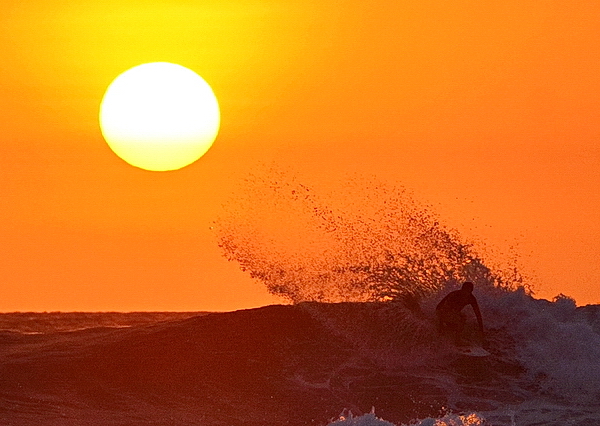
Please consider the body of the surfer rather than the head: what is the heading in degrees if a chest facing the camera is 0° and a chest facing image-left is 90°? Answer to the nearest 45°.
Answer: approximately 270°
